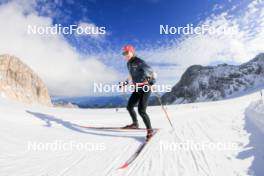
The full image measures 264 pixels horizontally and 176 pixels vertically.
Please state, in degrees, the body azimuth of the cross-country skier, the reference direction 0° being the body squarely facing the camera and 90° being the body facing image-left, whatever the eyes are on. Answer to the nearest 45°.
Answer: approximately 45°
